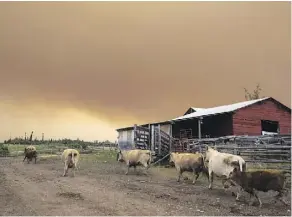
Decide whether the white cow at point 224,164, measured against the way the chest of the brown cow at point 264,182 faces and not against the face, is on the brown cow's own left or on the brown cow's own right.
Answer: on the brown cow's own right

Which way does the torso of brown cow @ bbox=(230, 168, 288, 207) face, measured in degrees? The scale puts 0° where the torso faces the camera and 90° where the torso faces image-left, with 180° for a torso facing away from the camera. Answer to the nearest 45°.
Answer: approximately 90°

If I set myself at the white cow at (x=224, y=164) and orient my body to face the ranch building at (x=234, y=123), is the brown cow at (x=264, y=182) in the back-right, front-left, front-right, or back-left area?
back-right

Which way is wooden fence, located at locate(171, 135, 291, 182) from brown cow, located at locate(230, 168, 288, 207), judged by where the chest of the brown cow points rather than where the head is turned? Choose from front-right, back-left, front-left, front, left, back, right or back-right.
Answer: right

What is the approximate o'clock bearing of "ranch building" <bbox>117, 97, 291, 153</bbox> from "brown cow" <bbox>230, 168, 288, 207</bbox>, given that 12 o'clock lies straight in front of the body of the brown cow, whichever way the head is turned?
The ranch building is roughly at 3 o'clock from the brown cow.

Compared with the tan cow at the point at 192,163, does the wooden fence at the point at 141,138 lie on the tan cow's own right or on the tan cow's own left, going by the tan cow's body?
on the tan cow's own right

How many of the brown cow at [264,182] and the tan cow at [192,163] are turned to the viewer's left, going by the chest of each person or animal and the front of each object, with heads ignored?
2

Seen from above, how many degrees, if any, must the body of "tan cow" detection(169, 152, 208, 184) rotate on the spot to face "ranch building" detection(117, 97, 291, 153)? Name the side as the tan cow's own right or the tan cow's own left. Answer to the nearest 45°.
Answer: approximately 90° to the tan cow's own right

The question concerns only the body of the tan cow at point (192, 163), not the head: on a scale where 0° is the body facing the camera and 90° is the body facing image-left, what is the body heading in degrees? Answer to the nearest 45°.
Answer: approximately 90°
